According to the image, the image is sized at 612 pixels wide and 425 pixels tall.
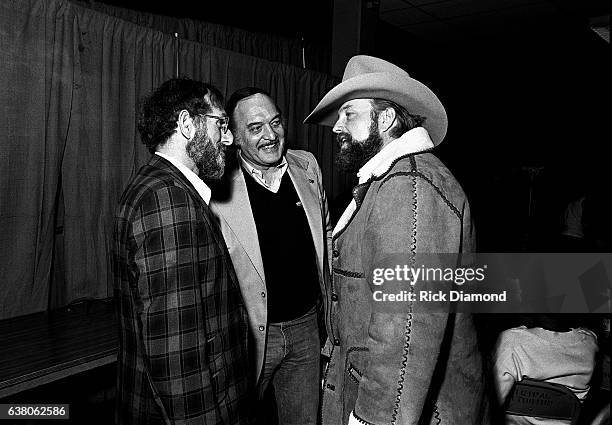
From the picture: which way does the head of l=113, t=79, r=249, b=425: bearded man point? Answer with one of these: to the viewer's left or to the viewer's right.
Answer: to the viewer's right

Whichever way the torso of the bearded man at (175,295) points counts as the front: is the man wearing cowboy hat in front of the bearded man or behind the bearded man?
in front

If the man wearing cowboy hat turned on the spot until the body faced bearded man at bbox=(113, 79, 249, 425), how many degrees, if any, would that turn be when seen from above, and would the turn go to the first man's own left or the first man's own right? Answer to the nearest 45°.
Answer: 0° — they already face them

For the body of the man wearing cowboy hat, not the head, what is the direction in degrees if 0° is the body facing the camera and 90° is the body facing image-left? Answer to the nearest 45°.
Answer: approximately 90°

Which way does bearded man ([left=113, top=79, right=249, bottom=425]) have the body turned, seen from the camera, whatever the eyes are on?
to the viewer's right

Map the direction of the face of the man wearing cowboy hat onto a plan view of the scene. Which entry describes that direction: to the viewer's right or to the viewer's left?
to the viewer's left

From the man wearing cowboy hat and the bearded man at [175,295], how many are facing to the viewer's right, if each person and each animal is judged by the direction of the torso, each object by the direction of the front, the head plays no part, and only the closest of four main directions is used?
1

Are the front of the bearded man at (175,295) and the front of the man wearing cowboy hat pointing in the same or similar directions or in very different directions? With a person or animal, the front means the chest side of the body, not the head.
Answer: very different directions
